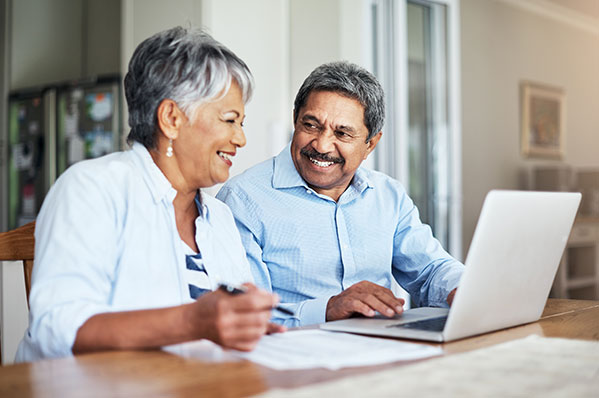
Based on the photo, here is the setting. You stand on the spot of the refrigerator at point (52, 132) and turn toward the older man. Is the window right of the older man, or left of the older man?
left

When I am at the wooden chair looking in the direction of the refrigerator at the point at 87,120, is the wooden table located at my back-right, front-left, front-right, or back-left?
back-right

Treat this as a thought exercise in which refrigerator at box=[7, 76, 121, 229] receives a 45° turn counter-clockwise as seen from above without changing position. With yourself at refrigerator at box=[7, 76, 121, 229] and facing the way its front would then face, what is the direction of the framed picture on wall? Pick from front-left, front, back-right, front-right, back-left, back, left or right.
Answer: left

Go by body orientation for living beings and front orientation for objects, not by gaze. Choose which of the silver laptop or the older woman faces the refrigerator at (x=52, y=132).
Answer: the silver laptop

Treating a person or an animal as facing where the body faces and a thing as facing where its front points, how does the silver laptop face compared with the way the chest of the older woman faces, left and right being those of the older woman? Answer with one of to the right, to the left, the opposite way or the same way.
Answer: the opposite way

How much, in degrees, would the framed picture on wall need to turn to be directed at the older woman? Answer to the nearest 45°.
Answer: approximately 45° to its right

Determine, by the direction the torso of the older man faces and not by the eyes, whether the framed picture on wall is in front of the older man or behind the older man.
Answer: behind

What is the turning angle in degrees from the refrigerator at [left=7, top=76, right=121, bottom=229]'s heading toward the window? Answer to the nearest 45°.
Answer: approximately 90° to its left

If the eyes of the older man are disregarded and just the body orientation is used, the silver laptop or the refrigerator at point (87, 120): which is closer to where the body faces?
the silver laptop

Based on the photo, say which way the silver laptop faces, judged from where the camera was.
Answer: facing away from the viewer and to the left of the viewer

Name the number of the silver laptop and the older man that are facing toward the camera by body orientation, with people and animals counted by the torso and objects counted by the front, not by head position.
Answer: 1

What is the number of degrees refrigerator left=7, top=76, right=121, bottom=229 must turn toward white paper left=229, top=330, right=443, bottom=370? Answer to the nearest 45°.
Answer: approximately 45° to its left

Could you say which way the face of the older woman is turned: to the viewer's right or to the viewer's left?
to the viewer's right

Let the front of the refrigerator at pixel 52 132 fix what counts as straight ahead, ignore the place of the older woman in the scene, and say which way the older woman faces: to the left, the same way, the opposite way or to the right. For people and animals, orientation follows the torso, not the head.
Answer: to the left
